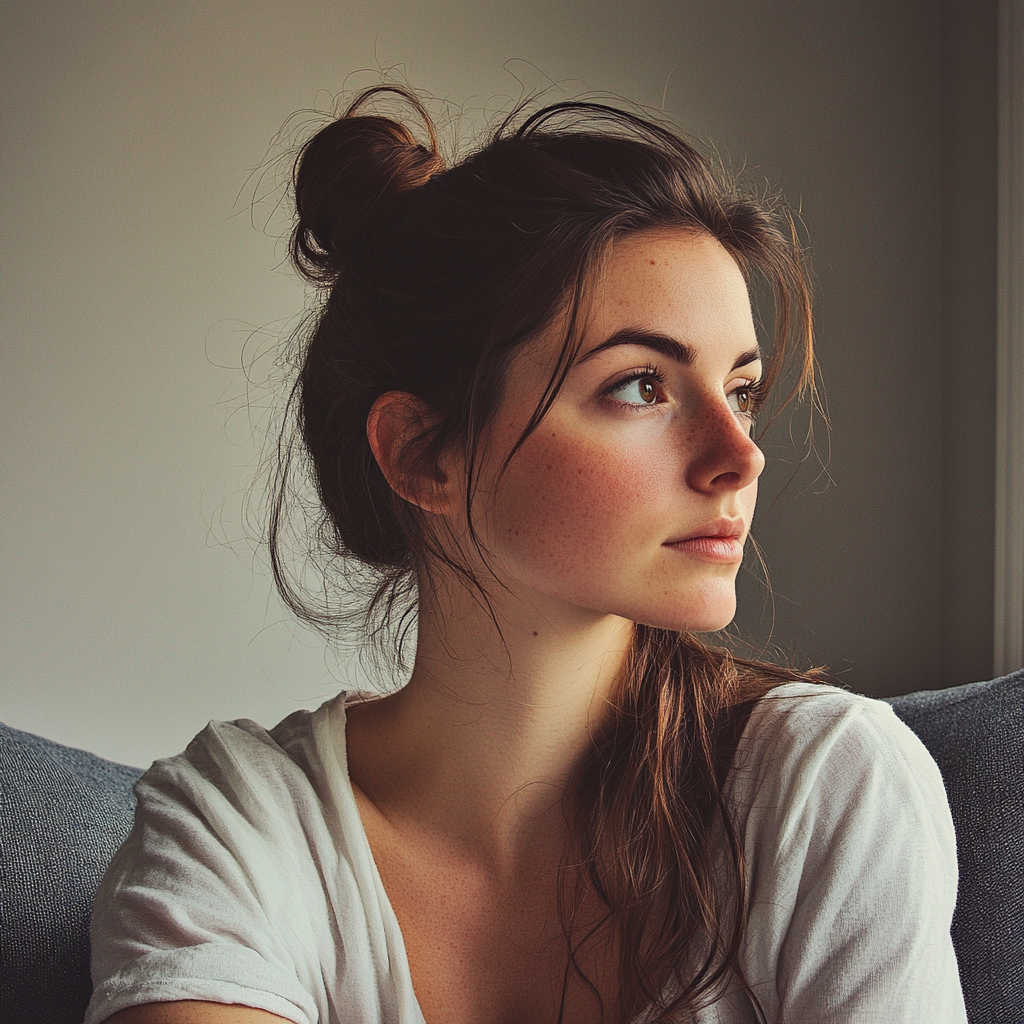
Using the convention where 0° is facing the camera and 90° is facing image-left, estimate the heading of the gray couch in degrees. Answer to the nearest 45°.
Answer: approximately 0°
